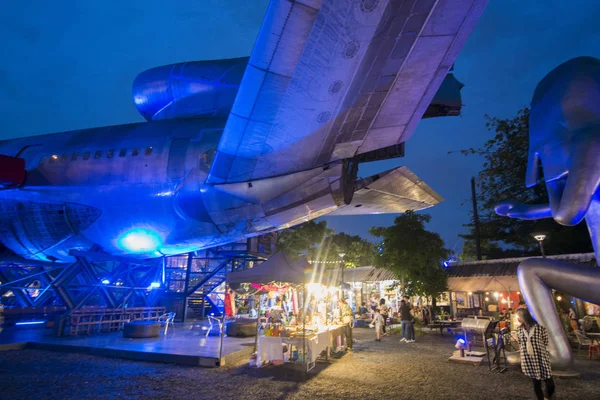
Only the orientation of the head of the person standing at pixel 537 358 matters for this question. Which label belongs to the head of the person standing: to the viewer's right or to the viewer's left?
to the viewer's left

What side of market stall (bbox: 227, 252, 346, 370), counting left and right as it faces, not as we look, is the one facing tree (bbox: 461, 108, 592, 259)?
left

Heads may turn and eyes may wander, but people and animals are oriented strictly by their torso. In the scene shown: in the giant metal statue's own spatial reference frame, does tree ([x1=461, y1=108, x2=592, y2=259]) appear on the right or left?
on its right

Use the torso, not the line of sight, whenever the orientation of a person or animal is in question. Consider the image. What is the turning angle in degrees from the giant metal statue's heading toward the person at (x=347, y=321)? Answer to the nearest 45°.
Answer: approximately 45° to its right

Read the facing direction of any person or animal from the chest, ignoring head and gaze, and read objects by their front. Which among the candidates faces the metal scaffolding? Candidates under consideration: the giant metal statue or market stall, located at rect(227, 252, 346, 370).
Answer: the giant metal statue

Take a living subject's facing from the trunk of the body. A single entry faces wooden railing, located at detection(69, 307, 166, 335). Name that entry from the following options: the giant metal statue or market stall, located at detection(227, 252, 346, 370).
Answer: the giant metal statue

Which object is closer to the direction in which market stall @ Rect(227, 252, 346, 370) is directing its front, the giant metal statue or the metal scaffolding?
the giant metal statue

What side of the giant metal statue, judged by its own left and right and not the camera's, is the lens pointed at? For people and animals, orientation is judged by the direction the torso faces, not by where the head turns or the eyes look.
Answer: left

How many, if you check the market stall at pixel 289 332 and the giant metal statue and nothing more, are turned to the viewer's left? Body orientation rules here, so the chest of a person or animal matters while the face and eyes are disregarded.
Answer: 1

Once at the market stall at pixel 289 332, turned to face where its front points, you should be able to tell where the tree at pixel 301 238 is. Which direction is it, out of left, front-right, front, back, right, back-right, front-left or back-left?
back-left

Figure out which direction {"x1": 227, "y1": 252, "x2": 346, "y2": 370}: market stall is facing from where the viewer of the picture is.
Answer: facing the viewer and to the right of the viewer

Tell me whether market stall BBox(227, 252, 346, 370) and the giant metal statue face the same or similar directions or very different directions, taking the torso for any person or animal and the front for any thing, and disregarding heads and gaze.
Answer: very different directions

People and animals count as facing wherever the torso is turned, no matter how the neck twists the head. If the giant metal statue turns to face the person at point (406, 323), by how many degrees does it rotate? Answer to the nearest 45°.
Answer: approximately 45° to its right

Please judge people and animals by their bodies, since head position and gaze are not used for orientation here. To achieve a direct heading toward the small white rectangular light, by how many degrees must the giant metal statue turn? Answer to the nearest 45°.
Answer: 0° — it already faces it

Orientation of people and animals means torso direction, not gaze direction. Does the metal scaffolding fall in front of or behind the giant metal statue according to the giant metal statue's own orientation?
in front

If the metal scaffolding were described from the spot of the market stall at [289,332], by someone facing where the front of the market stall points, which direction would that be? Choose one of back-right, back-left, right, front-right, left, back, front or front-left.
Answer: back

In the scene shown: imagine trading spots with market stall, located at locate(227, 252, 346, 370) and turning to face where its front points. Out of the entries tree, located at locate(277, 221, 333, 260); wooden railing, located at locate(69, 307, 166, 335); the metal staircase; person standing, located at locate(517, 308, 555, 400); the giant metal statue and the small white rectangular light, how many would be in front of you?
2
